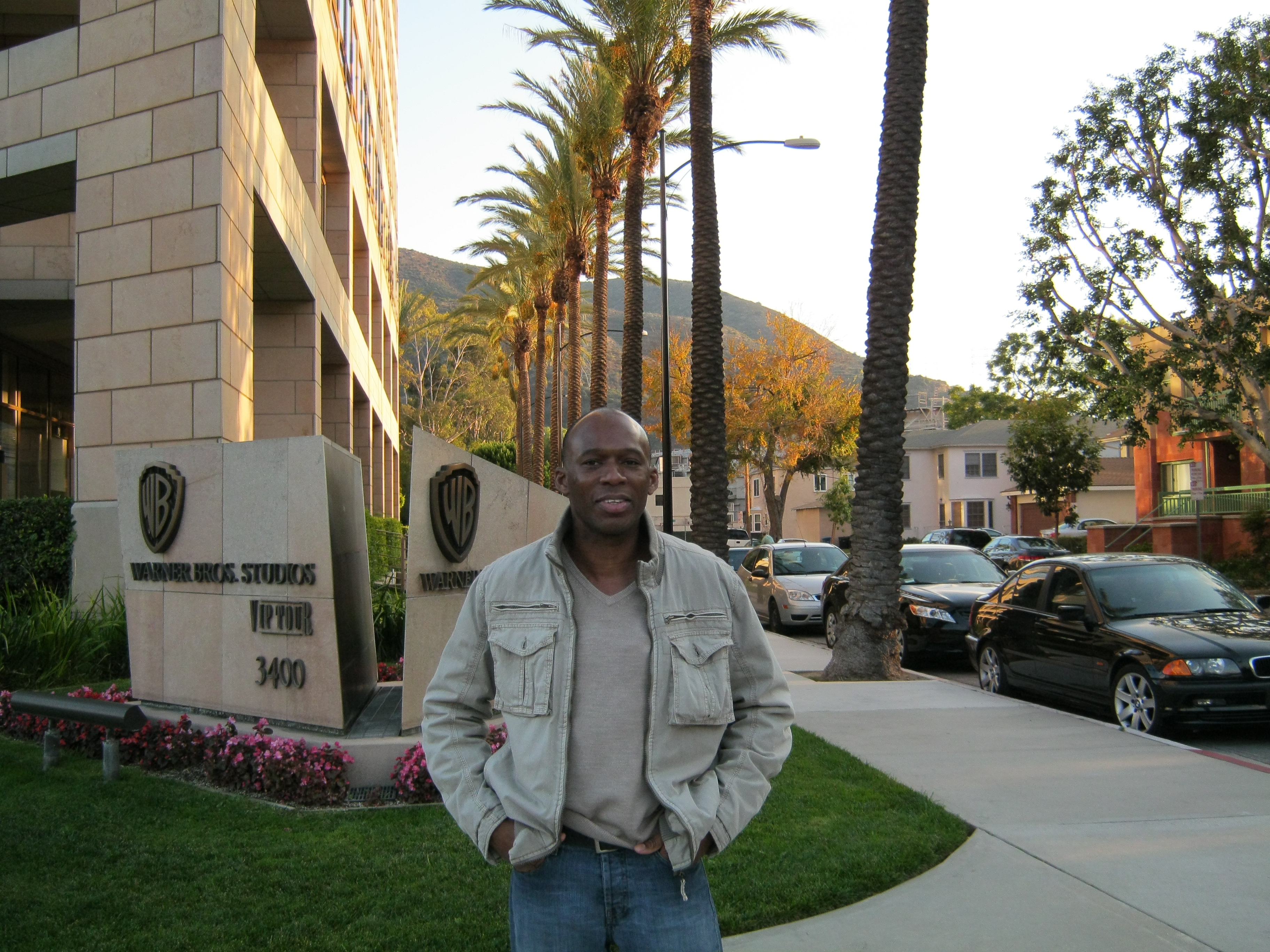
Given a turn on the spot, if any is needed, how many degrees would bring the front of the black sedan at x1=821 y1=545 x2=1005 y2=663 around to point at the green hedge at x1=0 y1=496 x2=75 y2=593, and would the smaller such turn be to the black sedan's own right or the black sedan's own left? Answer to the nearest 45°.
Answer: approximately 90° to the black sedan's own right

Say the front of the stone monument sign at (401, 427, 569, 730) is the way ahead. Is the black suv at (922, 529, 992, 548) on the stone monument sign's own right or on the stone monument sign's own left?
on the stone monument sign's own left

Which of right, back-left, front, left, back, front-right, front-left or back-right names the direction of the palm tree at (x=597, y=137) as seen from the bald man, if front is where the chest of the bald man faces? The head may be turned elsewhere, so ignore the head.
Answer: back

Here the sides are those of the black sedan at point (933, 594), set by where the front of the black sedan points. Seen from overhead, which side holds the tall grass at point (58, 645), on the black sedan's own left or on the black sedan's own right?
on the black sedan's own right

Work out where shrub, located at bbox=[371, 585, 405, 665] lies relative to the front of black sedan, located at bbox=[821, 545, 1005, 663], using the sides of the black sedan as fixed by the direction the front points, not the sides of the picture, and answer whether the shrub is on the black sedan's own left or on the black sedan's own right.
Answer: on the black sedan's own right

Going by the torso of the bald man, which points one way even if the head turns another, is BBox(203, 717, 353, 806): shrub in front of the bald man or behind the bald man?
behind

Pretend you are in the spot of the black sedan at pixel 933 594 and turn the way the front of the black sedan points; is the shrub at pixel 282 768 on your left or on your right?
on your right

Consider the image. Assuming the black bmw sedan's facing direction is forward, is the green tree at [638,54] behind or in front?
behind
